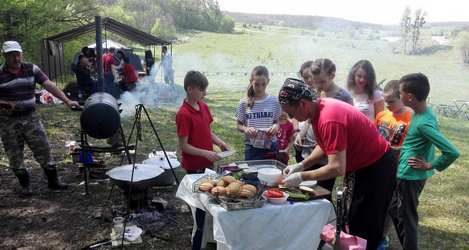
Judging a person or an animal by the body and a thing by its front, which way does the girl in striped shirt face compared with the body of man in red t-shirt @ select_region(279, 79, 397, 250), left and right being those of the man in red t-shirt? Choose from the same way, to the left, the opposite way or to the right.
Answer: to the left

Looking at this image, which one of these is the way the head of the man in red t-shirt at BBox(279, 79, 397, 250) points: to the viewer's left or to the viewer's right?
to the viewer's left

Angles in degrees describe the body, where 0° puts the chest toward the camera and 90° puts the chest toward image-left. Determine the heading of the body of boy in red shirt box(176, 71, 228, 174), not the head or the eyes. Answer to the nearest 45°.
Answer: approximately 315°

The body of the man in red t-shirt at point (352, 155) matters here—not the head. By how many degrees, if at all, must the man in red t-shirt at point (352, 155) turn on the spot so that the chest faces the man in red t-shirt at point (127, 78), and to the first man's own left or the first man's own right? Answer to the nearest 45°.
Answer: approximately 45° to the first man's own right

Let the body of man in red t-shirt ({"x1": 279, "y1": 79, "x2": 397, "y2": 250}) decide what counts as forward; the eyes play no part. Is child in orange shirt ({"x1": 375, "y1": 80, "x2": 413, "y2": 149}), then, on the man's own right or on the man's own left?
on the man's own right

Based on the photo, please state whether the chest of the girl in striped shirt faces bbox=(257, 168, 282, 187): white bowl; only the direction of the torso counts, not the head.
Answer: yes

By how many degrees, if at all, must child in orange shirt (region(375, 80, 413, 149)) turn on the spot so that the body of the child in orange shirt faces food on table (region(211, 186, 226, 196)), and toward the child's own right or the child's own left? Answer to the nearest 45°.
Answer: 0° — they already face it

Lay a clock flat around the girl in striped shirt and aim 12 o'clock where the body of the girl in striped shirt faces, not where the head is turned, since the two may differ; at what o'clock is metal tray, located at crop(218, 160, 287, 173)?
The metal tray is roughly at 12 o'clock from the girl in striped shirt.

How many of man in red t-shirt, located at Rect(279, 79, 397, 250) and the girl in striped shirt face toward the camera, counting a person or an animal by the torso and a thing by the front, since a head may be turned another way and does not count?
1

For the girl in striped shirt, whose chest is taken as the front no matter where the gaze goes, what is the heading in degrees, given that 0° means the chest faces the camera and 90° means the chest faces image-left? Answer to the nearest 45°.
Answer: approximately 0°

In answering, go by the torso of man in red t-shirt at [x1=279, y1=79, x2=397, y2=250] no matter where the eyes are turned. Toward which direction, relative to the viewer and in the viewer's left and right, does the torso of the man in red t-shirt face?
facing to the left of the viewer

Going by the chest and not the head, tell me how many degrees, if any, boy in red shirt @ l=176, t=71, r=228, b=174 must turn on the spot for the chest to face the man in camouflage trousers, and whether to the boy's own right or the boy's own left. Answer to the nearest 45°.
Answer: approximately 180°
